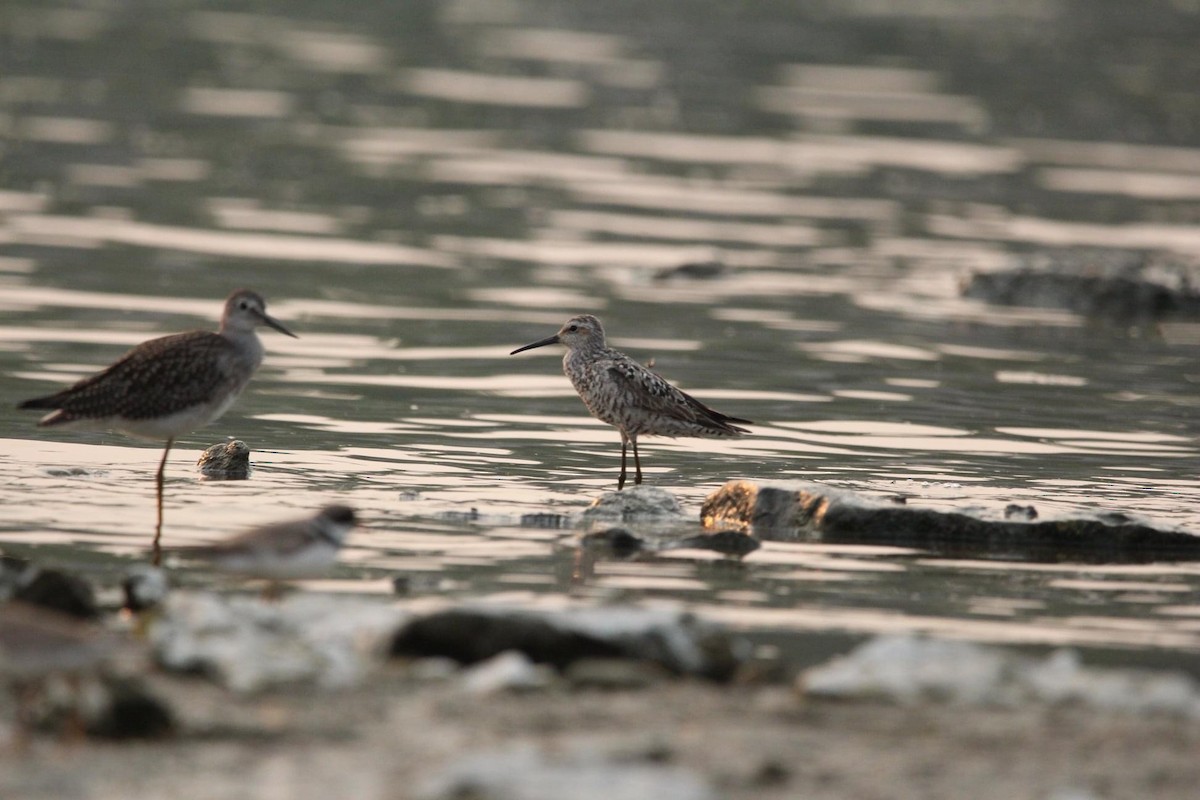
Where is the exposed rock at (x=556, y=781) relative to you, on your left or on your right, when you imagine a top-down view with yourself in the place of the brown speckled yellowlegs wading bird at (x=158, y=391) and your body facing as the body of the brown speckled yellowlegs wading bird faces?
on your right

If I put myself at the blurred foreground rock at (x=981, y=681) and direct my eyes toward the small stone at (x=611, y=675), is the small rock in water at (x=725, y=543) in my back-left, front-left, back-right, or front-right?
front-right

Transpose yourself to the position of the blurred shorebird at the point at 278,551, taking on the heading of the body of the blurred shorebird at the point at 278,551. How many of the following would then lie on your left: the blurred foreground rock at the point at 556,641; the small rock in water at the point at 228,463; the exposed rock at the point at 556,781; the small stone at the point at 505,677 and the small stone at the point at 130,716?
1

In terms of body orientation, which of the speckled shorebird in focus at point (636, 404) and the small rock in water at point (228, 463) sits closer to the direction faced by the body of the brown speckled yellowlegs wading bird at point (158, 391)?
the speckled shorebird in focus

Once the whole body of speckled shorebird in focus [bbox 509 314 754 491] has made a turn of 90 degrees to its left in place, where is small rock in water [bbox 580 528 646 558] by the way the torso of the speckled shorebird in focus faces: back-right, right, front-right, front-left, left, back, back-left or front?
front

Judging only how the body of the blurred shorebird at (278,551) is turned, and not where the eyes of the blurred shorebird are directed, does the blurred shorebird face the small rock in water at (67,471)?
no

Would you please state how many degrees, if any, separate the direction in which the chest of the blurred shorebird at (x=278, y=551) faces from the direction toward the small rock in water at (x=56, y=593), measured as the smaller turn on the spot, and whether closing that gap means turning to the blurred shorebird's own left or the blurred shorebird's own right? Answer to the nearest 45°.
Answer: approximately 180°

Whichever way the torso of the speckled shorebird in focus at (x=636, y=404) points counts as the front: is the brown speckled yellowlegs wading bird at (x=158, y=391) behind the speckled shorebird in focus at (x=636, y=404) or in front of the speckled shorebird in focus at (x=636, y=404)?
in front

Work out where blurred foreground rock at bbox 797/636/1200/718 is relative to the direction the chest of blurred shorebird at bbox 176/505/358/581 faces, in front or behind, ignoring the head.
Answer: in front

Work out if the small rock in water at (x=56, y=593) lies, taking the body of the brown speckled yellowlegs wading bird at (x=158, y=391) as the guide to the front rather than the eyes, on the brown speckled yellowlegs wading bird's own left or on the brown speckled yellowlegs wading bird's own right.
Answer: on the brown speckled yellowlegs wading bird's own right

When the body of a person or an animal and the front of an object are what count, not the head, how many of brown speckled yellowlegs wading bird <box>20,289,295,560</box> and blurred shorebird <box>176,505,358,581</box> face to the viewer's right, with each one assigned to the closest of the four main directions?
2

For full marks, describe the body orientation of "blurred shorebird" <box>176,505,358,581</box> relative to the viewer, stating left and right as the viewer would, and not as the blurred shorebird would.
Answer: facing to the right of the viewer

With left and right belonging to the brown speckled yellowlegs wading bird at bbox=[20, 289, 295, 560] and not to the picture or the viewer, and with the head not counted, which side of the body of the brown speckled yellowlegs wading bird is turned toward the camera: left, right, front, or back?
right

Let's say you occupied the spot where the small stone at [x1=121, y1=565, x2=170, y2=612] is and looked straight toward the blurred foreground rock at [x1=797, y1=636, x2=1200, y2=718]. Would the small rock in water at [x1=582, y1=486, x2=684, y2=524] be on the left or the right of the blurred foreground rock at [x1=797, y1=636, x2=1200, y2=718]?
left

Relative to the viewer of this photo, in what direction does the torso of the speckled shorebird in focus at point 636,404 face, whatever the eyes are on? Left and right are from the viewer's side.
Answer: facing to the left of the viewer

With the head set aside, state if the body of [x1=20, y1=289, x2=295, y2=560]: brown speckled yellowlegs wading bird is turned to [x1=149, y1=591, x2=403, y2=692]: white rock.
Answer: no

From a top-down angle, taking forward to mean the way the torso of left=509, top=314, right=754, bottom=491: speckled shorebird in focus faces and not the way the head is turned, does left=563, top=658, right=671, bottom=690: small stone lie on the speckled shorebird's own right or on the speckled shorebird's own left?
on the speckled shorebird's own left

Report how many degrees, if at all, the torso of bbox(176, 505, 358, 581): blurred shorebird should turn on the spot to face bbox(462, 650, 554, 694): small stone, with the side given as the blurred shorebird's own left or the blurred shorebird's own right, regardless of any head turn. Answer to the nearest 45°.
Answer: approximately 45° to the blurred shorebird's own right

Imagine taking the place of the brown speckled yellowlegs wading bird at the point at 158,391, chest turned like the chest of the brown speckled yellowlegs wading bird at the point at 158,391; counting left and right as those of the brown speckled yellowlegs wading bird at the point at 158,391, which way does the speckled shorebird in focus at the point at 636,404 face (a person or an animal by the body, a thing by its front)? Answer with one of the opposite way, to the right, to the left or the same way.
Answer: the opposite way
